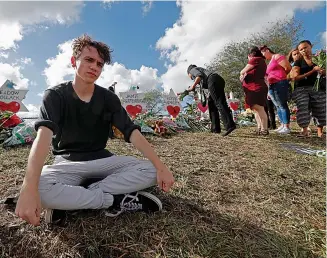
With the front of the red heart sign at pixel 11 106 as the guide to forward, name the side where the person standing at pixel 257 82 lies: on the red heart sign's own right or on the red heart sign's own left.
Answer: on the red heart sign's own left

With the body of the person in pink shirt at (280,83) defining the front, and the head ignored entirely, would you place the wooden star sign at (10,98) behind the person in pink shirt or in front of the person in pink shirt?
in front

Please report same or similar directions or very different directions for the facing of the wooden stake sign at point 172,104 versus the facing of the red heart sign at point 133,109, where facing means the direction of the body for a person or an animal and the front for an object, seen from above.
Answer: same or similar directions

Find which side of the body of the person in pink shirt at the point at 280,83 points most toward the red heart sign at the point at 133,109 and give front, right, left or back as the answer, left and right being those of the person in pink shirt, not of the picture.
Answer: front

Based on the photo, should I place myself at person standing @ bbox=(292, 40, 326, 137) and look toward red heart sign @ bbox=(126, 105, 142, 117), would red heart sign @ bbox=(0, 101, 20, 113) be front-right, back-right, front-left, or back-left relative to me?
front-left

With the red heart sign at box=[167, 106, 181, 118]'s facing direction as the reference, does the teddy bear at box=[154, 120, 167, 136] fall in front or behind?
in front

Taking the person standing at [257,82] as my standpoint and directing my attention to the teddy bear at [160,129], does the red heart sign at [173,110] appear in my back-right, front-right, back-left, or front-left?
front-right

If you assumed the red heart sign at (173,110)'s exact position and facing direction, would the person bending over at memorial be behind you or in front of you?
in front

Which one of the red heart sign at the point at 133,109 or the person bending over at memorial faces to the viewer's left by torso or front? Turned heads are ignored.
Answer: the person bending over at memorial

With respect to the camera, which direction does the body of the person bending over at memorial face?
to the viewer's left

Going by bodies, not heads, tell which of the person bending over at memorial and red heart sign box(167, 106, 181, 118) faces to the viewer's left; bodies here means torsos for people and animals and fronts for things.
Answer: the person bending over at memorial

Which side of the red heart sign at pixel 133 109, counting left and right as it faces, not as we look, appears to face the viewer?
front

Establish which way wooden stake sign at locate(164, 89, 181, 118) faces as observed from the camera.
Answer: facing the viewer

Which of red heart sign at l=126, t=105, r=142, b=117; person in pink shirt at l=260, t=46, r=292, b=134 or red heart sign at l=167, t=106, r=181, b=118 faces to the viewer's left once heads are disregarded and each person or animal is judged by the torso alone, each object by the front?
the person in pink shirt

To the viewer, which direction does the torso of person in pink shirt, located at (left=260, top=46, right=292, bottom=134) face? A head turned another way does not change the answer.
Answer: to the viewer's left
